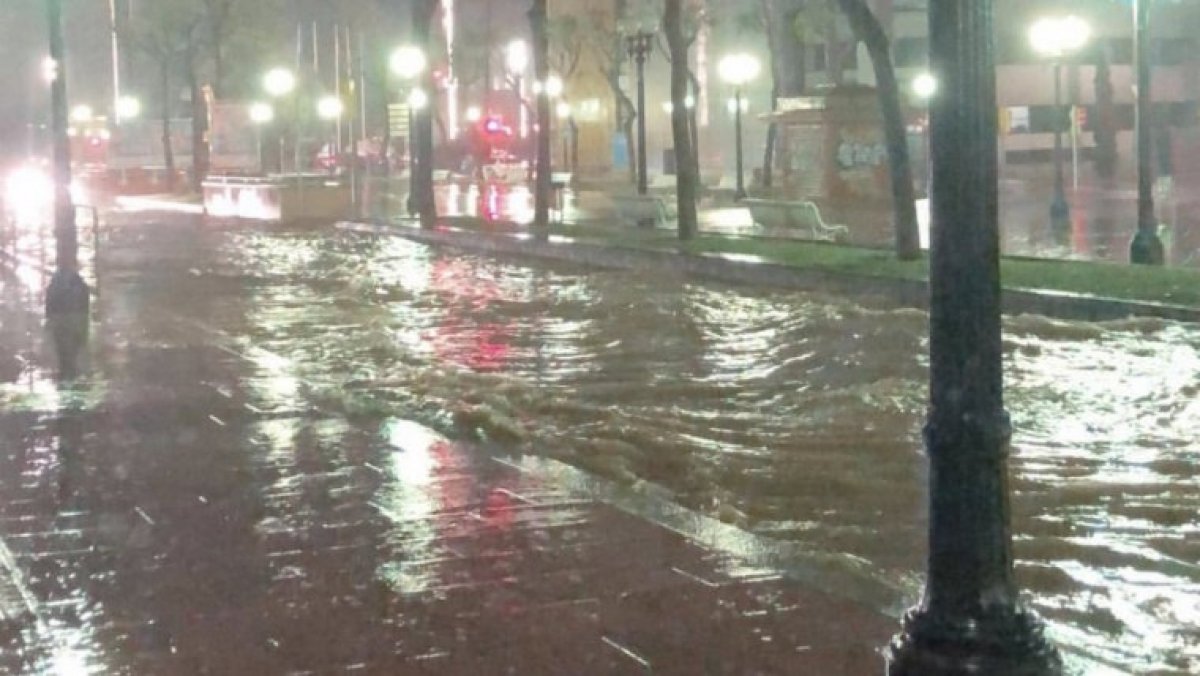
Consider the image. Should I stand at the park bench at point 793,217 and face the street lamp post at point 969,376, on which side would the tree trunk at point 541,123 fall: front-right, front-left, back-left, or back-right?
back-right

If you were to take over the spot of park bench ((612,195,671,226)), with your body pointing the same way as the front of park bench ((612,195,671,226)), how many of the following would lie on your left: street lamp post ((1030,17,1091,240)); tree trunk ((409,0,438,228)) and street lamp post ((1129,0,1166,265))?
1
